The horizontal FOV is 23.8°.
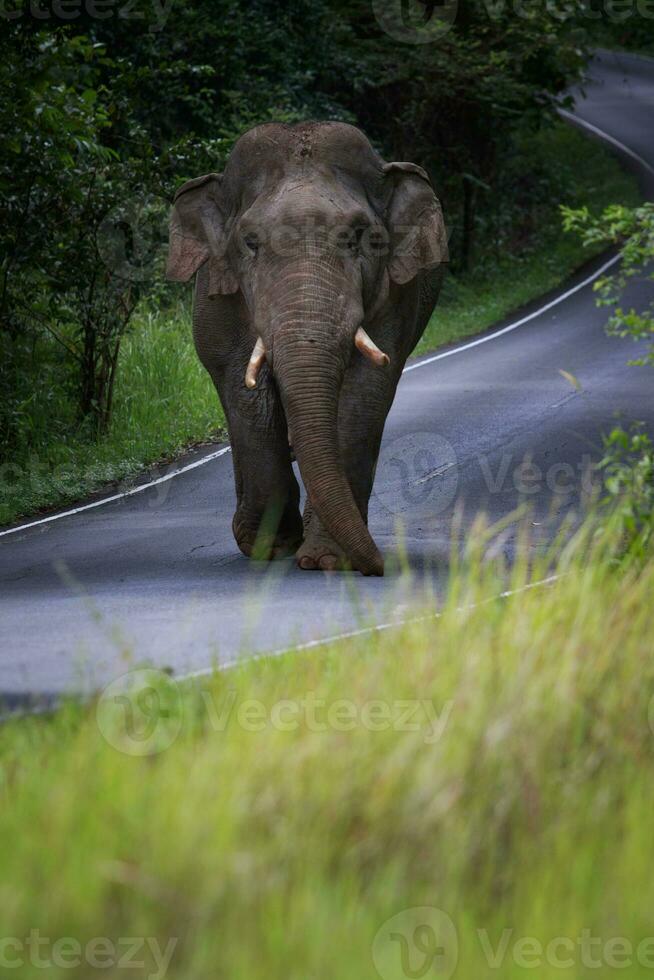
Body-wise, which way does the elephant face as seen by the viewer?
toward the camera
